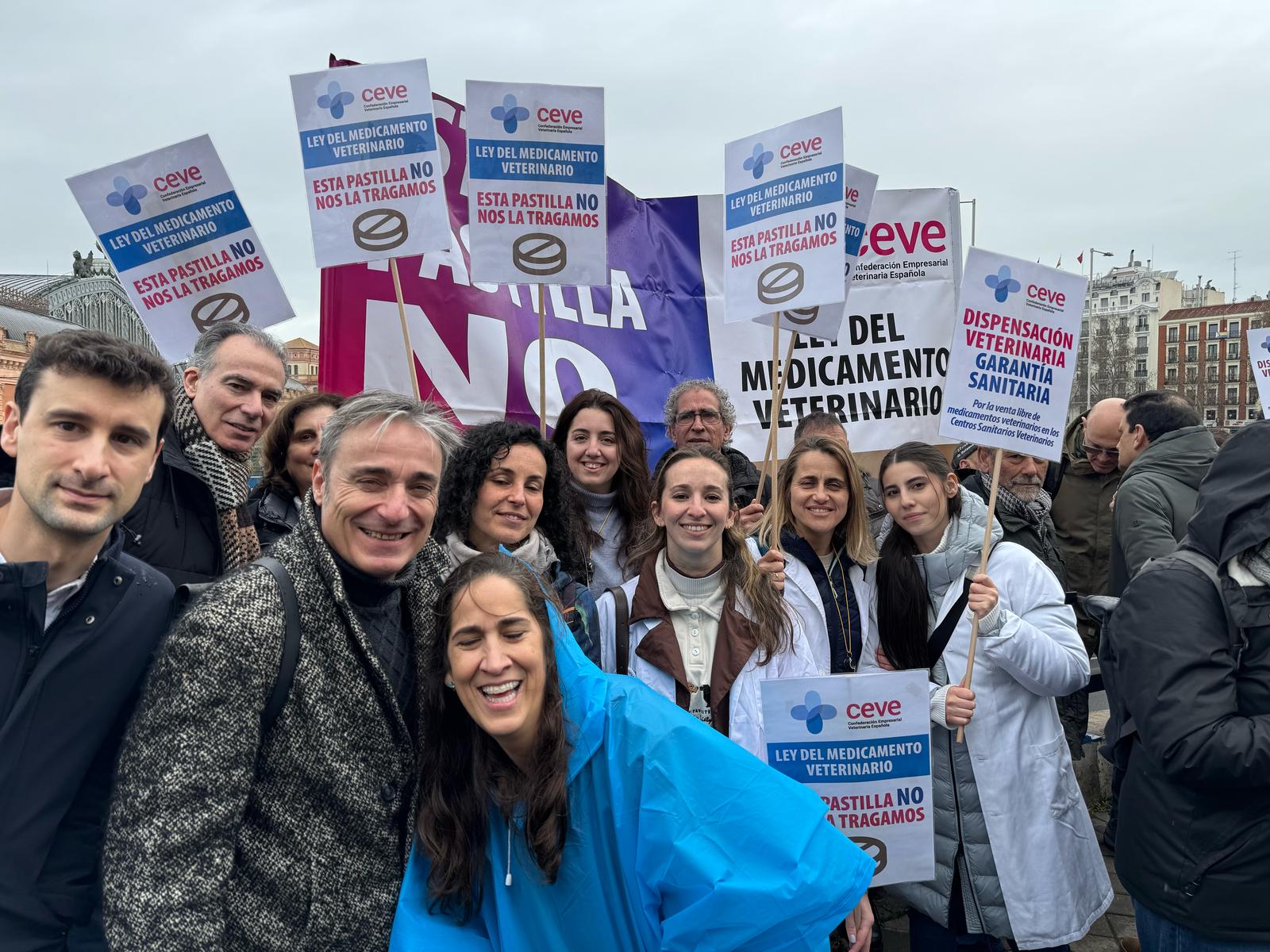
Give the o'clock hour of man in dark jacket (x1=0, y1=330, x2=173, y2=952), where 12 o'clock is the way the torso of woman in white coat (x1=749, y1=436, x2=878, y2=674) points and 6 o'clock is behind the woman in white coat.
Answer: The man in dark jacket is roughly at 1 o'clock from the woman in white coat.

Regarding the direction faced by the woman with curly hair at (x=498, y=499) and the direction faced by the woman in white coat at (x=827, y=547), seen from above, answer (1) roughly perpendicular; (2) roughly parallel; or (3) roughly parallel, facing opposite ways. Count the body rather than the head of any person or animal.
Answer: roughly parallel

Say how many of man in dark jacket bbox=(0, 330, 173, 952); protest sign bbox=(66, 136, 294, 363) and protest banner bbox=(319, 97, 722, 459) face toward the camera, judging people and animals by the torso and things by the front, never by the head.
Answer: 3

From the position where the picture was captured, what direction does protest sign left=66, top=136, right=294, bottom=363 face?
facing the viewer

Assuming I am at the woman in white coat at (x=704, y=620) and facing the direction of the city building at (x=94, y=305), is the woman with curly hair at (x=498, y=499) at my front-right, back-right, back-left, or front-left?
front-left

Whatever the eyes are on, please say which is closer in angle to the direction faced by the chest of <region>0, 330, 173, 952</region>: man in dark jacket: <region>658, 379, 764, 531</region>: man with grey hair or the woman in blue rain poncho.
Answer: the woman in blue rain poncho

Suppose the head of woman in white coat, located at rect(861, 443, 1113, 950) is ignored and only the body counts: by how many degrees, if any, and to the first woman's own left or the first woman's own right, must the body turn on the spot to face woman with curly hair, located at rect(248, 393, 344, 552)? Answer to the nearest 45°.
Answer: approximately 45° to the first woman's own right

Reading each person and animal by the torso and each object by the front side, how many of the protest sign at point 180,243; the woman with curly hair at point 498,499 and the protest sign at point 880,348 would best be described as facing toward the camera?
3

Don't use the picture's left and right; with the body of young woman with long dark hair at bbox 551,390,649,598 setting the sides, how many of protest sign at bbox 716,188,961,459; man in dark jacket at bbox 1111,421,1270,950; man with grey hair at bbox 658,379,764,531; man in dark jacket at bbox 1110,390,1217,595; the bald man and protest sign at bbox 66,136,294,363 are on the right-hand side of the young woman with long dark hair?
1

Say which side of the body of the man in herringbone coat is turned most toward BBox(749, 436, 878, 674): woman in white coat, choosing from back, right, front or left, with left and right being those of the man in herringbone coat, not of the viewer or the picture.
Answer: left

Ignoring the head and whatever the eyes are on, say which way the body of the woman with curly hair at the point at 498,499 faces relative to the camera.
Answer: toward the camera

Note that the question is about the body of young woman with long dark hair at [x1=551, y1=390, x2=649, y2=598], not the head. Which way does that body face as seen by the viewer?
toward the camera

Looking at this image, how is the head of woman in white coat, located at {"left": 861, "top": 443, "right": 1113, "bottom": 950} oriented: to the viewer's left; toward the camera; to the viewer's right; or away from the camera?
toward the camera

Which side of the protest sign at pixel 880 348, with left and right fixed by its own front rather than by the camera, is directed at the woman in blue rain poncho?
front

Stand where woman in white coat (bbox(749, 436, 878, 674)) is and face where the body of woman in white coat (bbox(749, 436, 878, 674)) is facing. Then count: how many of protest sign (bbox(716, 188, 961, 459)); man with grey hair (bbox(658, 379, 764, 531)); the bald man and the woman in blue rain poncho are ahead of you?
1

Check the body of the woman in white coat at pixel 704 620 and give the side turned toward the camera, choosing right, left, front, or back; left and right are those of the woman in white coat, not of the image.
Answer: front

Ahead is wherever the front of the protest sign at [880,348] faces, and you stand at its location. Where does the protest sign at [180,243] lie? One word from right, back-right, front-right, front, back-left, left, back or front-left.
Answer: front-right

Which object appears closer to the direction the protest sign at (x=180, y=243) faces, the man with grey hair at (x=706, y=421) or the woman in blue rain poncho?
the woman in blue rain poncho

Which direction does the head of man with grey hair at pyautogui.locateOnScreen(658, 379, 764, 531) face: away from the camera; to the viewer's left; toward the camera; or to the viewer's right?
toward the camera
